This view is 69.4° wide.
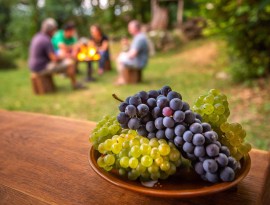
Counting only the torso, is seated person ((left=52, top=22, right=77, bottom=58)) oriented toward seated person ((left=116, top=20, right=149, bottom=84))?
yes

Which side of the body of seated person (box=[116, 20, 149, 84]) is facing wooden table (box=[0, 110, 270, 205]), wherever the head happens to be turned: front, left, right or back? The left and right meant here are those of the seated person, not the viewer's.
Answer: left

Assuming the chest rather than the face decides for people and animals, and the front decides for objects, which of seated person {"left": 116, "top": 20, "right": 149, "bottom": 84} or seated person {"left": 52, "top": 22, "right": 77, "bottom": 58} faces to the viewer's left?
seated person {"left": 116, "top": 20, "right": 149, "bottom": 84}

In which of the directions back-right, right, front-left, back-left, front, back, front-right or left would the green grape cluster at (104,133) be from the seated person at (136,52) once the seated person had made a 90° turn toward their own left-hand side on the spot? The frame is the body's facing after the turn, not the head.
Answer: front

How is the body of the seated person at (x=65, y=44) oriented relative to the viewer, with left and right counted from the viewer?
facing the viewer and to the right of the viewer

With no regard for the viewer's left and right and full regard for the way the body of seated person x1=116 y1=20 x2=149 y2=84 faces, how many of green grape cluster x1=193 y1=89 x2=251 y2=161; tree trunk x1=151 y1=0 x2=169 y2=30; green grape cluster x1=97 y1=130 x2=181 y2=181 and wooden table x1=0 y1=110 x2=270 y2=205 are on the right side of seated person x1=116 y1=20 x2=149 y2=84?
1

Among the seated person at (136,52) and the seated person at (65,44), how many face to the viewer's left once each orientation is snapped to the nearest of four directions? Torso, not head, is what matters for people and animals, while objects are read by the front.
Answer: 1

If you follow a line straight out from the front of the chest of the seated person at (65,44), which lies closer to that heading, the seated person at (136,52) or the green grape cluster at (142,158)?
the seated person

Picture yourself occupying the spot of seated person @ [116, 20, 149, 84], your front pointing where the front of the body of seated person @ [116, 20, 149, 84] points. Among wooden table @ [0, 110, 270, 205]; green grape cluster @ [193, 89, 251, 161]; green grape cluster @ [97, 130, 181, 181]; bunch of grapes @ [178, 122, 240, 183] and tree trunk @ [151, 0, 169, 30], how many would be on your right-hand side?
1

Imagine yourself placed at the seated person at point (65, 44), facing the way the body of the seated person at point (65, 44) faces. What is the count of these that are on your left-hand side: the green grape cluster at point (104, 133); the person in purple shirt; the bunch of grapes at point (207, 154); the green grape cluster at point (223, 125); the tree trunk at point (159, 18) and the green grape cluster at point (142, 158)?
1

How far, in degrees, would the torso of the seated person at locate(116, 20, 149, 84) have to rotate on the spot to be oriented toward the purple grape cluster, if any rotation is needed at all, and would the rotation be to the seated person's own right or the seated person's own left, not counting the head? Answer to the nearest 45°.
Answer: approximately 90° to the seated person's own left

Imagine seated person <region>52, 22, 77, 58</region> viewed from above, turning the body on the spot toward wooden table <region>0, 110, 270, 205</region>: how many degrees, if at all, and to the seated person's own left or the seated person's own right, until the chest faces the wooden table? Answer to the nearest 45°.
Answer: approximately 45° to the seated person's own right

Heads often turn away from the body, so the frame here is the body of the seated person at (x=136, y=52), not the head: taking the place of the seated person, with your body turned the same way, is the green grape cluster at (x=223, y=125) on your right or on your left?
on your left

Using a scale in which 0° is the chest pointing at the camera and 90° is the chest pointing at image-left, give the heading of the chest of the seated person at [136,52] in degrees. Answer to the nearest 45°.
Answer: approximately 90°

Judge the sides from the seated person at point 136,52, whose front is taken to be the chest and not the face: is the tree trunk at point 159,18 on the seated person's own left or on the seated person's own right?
on the seated person's own right

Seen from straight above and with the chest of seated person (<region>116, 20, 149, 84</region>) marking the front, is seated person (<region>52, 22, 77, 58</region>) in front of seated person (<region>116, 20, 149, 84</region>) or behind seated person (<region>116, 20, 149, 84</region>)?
in front

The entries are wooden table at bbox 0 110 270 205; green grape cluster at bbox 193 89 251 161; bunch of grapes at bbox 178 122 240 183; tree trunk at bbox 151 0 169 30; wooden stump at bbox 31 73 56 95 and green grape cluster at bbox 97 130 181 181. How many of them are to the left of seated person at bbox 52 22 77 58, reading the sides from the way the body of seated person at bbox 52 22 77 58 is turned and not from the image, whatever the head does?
1
